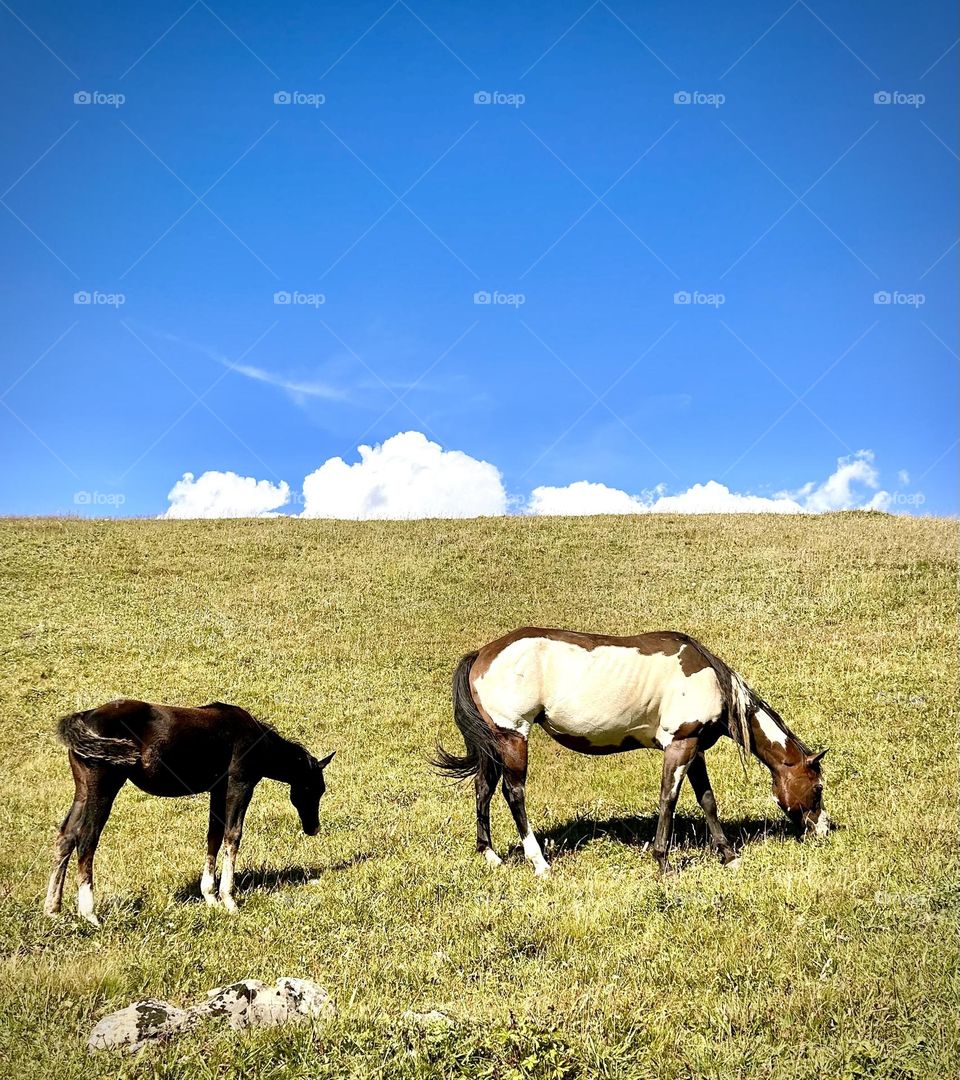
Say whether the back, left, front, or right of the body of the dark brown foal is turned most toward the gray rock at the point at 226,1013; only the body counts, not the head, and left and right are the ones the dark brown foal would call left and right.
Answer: right

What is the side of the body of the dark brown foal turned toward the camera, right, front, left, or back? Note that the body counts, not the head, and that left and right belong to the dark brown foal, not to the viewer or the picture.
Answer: right

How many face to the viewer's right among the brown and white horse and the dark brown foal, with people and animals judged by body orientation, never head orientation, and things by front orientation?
2

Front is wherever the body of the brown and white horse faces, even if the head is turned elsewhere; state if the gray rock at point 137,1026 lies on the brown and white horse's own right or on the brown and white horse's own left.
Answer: on the brown and white horse's own right

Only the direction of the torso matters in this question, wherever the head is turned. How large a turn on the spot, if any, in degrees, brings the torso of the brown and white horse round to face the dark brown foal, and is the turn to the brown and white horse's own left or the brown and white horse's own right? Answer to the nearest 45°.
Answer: approximately 135° to the brown and white horse's own right

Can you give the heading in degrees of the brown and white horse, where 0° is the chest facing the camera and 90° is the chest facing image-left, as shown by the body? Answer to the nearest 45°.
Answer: approximately 270°
